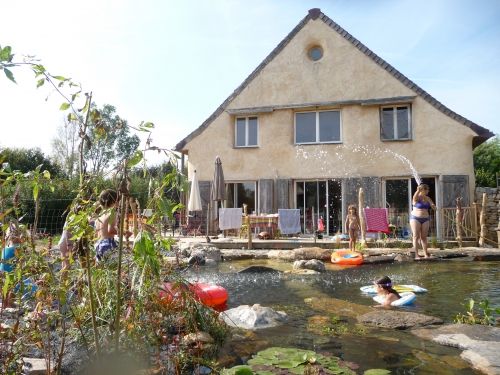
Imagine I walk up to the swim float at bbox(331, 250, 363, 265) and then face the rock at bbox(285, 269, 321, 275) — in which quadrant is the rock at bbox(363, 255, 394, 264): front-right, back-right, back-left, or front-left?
back-left

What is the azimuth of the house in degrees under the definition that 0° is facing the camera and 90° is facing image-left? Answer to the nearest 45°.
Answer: approximately 0°

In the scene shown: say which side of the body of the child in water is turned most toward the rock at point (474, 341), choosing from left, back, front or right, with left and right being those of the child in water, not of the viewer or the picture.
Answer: left

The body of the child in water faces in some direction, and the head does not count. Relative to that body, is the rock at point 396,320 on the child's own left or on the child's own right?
on the child's own left

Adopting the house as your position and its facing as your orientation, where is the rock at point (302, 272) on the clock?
The rock is roughly at 12 o'clock from the house.

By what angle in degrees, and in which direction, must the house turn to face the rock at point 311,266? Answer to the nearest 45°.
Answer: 0° — it already faces it
